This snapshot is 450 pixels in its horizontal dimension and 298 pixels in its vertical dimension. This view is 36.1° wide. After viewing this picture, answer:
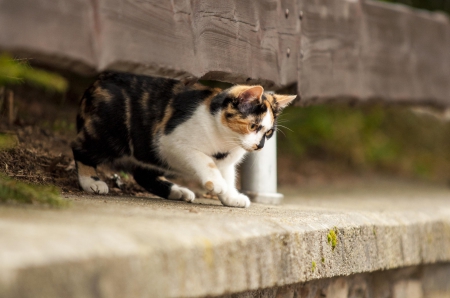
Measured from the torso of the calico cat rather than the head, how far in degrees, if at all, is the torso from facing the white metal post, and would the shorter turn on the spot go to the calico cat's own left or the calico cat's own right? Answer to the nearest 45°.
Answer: approximately 45° to the calico cat's own left

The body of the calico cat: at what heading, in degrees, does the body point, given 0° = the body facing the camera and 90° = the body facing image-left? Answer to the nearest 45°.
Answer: approximately 270°
